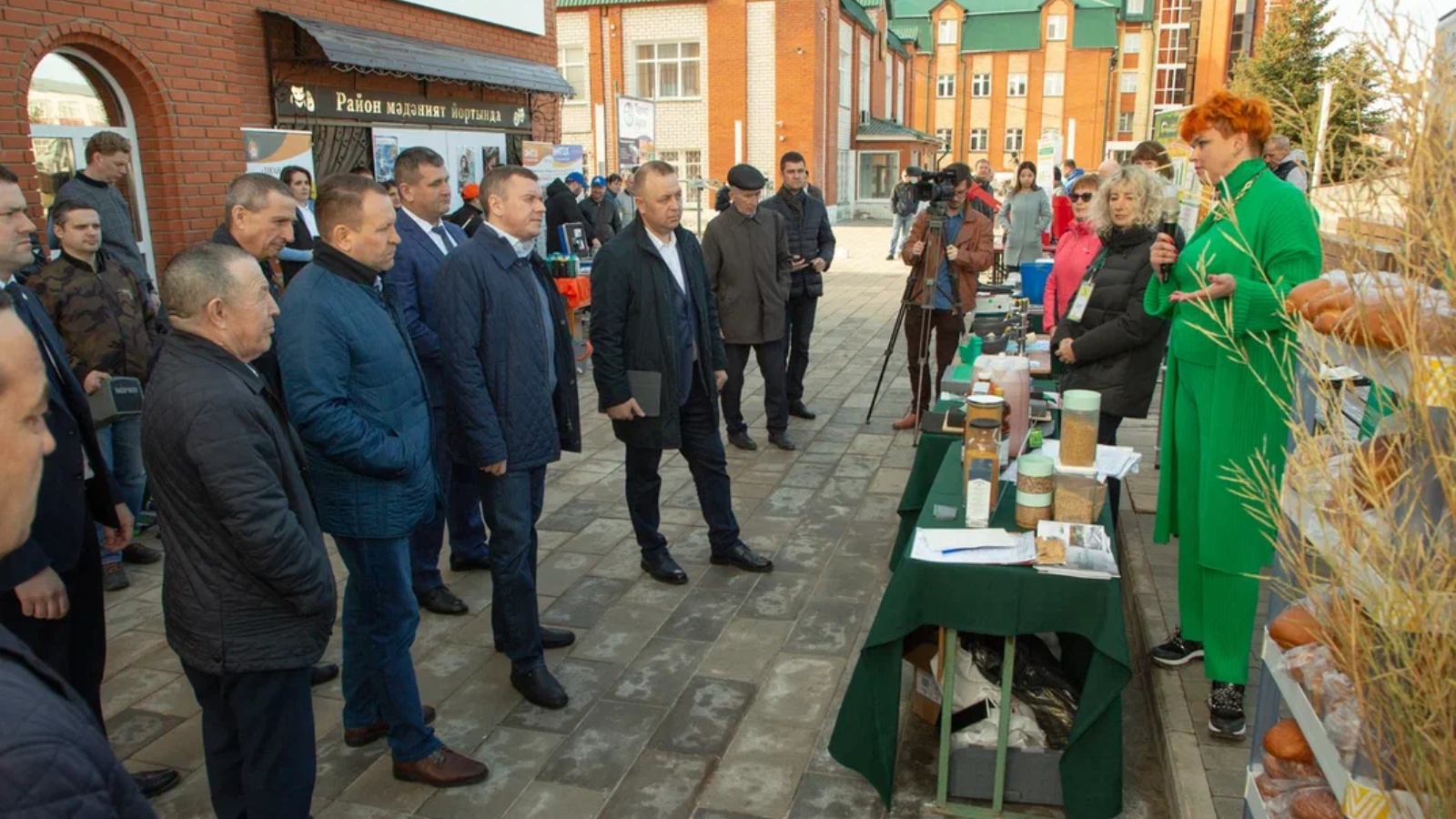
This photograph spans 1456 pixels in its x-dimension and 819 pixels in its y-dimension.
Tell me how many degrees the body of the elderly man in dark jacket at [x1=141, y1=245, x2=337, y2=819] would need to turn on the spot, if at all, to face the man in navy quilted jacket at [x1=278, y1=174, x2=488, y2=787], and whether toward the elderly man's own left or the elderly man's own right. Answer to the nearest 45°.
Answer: approximately 45° to the elderly man's own left

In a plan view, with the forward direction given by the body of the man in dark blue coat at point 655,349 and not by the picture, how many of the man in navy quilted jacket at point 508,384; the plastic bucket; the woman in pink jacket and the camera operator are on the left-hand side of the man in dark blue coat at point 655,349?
3

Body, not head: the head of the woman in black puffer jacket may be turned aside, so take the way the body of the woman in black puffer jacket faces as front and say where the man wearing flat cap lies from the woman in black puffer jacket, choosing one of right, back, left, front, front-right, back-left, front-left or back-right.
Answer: right

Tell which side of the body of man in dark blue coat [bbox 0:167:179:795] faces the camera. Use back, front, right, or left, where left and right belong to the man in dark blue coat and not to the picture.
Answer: right

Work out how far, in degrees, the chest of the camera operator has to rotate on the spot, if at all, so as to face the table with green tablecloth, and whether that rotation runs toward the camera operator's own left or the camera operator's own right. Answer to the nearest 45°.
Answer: approximately 45° to the camera operator's own left

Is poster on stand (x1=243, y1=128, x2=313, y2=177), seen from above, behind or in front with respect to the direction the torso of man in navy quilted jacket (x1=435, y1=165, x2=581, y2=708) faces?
behind

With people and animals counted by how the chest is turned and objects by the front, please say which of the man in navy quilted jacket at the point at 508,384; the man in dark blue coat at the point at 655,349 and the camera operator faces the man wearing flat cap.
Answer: the camera operator

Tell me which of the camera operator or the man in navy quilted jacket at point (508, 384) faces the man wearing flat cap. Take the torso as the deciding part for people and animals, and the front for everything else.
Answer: the camera operator

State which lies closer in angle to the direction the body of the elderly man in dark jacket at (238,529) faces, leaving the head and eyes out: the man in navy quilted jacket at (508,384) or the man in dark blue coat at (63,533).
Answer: the man in navy quilted jacket

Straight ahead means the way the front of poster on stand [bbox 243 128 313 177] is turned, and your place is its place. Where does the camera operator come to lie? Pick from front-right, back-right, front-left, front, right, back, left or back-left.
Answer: front-left

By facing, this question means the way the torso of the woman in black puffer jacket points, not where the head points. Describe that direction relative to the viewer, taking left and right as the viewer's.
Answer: facing the viewer and to the left of the viewer

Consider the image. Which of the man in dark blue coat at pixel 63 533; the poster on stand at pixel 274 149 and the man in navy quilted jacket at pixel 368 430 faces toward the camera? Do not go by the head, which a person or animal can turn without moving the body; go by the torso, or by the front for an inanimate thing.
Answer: the poster on stand

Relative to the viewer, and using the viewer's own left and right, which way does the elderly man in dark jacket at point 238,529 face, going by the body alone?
facing to the right of the viewer

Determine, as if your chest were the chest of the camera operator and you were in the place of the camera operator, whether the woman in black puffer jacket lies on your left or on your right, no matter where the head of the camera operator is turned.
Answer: on your left

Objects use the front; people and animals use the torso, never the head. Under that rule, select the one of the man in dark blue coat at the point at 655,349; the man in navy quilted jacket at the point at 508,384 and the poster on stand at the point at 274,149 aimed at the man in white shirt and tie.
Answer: the poster on stand

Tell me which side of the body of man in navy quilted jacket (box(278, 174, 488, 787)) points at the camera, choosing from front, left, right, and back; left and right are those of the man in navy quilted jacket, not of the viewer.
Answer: right

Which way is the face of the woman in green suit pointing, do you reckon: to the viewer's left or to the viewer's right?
to the viewer's left

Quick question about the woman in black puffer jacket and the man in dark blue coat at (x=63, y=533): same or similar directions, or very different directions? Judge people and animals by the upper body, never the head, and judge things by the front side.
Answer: very different directions
